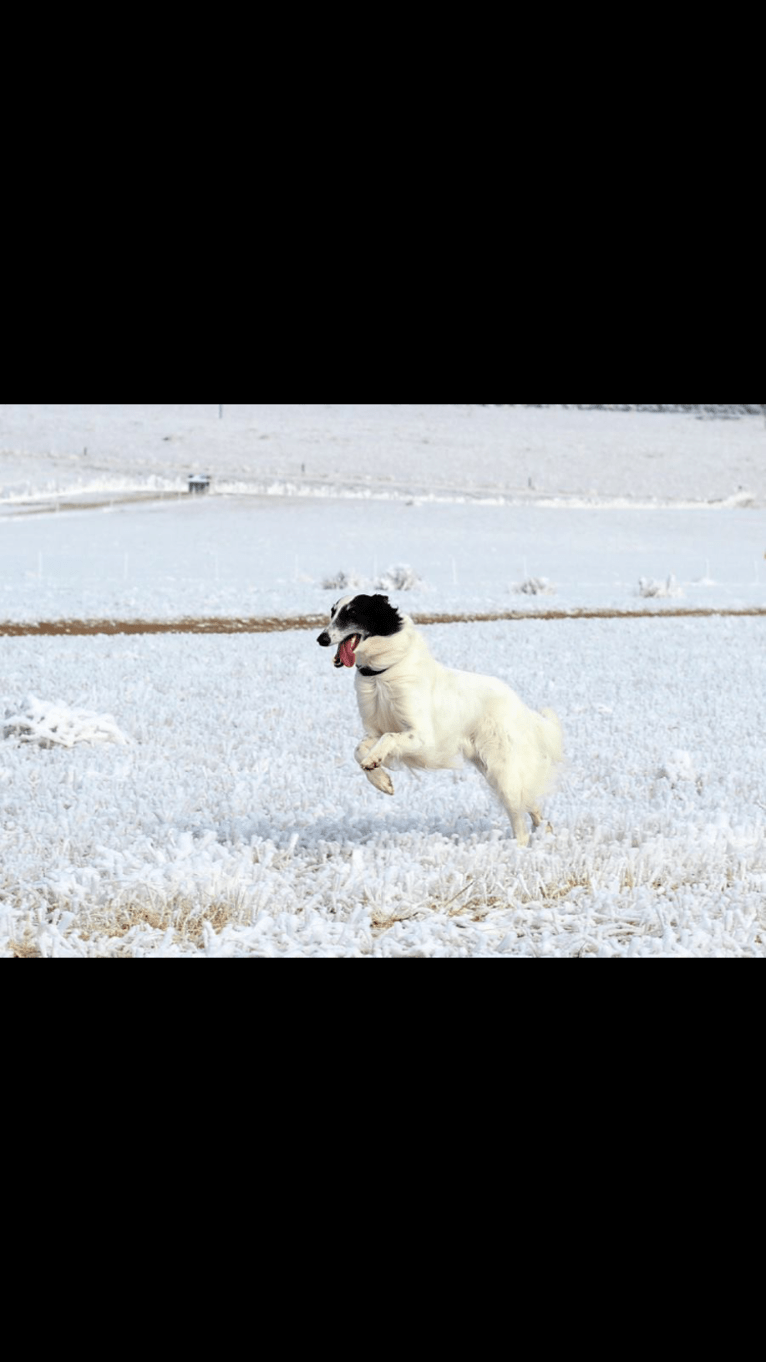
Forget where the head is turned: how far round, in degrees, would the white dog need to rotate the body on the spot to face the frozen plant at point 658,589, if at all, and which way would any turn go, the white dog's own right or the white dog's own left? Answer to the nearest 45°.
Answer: approximately 90° to the white dog's own right

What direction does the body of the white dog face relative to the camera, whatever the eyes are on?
to the viewer's left

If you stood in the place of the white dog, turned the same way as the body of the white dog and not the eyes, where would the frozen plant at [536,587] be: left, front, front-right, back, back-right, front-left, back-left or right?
right

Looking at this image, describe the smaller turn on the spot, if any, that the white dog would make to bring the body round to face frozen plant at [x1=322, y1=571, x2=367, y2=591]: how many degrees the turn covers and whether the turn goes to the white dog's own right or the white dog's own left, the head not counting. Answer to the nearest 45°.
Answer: approximately 90° to the white dog's own right

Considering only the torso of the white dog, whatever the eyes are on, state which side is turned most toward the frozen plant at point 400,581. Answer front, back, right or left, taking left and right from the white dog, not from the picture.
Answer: right

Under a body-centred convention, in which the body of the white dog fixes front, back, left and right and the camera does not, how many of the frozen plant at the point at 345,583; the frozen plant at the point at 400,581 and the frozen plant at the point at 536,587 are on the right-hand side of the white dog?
3
